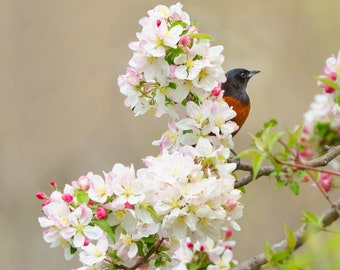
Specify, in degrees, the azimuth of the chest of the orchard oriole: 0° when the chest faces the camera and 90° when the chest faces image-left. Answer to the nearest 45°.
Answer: approximately 270°
